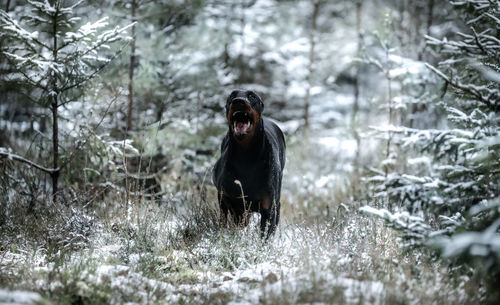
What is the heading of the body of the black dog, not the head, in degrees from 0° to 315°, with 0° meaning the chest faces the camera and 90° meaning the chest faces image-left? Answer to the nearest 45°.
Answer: approximately 0°

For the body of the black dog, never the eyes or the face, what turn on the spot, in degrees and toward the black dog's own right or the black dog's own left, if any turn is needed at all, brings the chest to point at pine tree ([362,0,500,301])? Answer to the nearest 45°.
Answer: approximately 45° to the black dog's own left
